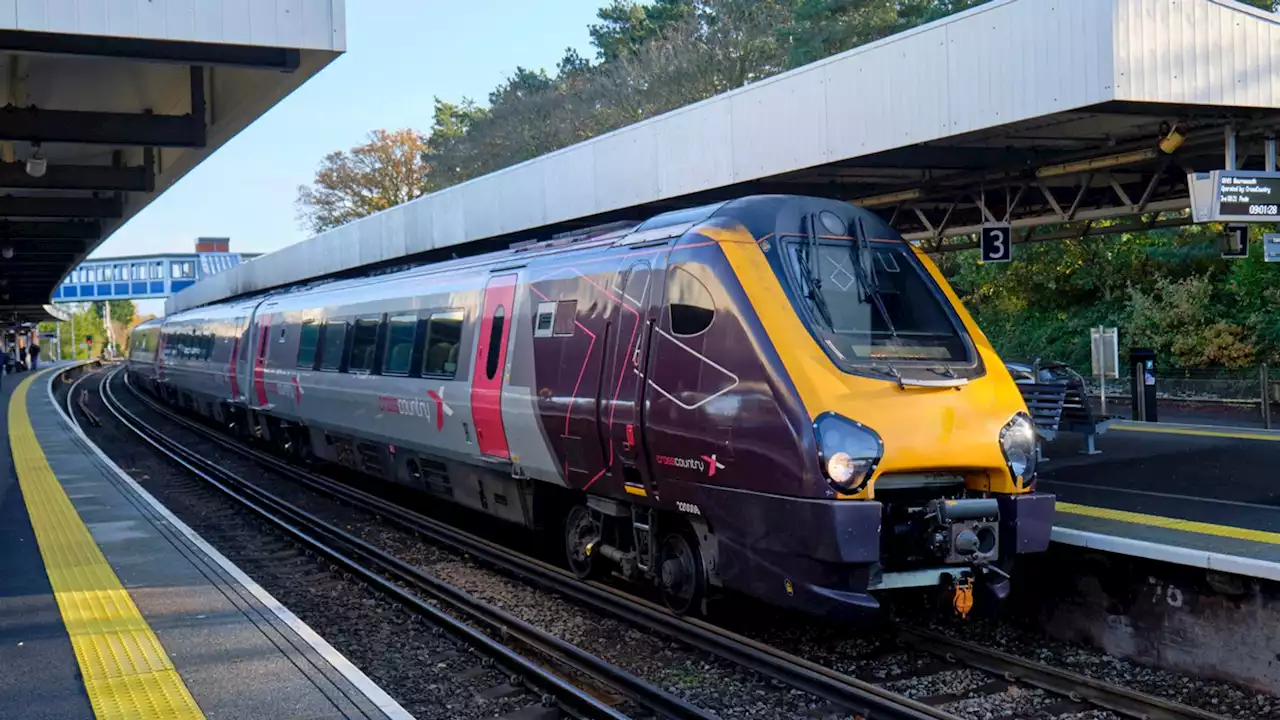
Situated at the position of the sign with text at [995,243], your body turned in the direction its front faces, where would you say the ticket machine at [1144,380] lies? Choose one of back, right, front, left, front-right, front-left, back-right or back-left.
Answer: back-left

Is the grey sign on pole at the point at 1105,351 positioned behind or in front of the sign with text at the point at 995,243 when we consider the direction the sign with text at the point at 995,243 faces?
behind

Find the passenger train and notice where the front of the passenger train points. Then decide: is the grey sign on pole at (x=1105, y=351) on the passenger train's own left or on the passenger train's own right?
on the passenger train's own left

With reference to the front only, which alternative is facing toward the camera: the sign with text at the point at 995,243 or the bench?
the sign with text

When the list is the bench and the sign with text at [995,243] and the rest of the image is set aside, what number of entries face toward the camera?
1

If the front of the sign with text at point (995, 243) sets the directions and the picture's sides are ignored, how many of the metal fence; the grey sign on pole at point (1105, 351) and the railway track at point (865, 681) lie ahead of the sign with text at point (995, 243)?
1

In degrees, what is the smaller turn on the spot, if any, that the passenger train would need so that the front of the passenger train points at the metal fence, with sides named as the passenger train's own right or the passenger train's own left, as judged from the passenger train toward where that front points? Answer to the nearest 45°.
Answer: approximately 90° to the passenger train's own left

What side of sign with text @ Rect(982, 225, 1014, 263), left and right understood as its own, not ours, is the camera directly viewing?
front

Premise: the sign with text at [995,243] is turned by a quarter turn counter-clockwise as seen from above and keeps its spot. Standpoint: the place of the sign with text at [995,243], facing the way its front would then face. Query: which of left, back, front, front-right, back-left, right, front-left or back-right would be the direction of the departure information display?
front-right

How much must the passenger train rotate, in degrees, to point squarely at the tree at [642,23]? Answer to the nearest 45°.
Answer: approximately 135° to its left

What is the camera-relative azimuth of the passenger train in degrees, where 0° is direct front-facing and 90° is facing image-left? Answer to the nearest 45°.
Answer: approximately 315°
